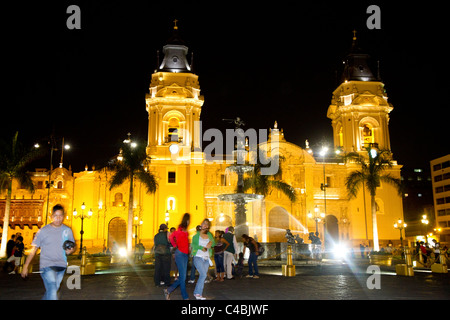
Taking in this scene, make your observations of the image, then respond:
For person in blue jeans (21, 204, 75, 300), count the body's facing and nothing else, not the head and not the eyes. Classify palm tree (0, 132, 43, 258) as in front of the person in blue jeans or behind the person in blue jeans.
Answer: behind

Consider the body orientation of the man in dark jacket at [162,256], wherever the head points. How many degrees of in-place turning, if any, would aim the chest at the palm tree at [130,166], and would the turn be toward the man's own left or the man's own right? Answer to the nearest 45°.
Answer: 0° — they already face it

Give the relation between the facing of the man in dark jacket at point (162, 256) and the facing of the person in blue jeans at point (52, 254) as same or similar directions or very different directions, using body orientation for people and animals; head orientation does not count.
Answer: very different directions

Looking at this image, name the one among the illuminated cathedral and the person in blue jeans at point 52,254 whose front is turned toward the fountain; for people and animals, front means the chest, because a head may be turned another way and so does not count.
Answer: the illuminated cathedral

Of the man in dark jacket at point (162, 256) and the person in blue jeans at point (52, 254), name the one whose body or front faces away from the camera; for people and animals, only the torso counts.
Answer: the man in dark jacket

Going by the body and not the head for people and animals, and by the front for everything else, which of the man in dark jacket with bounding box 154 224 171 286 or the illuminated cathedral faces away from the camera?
the man in dark jacket

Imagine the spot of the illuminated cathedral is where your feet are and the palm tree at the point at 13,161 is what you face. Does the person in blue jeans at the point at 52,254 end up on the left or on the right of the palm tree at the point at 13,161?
left

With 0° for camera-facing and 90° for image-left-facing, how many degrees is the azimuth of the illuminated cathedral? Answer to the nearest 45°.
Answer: approximately 0°

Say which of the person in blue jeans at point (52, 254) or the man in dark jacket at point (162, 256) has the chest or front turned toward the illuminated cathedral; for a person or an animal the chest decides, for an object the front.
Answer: the man in dark jacket

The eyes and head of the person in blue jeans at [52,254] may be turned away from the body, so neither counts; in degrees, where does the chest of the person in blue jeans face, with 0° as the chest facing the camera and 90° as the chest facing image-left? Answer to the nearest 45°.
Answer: approximately 0°

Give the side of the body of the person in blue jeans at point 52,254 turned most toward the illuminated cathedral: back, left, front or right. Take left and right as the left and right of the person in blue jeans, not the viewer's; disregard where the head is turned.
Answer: back

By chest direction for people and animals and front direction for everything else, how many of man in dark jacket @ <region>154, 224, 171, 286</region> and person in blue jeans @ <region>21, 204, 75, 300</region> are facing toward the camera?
1

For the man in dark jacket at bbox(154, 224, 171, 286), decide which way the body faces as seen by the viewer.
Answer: away from the camera

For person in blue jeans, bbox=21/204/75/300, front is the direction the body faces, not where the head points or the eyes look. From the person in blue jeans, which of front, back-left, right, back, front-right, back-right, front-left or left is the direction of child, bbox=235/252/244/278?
back-left

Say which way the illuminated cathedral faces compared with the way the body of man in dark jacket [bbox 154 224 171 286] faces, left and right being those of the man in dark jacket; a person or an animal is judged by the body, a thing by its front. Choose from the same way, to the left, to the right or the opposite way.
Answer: the opposite way
